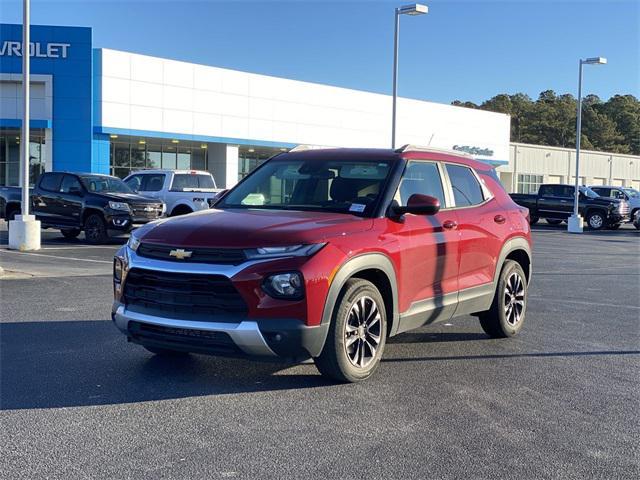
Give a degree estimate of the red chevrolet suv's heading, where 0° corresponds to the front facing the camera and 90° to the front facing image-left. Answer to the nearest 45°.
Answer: approximately 45°

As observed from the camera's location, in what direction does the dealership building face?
facing the viewer and to the right of the viewer

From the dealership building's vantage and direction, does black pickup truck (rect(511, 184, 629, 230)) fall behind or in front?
in front

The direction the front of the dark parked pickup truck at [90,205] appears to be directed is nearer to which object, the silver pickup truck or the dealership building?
the silver pickup truck

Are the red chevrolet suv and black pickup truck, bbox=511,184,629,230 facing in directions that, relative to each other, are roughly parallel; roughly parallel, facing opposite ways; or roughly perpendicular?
roughly perpendicular

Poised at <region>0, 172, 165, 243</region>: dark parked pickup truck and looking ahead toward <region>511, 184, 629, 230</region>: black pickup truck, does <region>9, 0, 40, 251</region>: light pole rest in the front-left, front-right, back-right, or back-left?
back-right

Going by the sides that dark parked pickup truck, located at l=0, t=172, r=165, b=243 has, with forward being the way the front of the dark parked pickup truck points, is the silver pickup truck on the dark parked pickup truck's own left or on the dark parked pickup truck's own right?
on the dark parked pickup truck's own left

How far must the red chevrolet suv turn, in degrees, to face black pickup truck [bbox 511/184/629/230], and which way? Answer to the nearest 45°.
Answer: approximately 135° to its right

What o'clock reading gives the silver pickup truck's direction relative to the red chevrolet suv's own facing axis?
The silver pickup truck is roughly at 4 o'clock from the red chevrolet suv.
